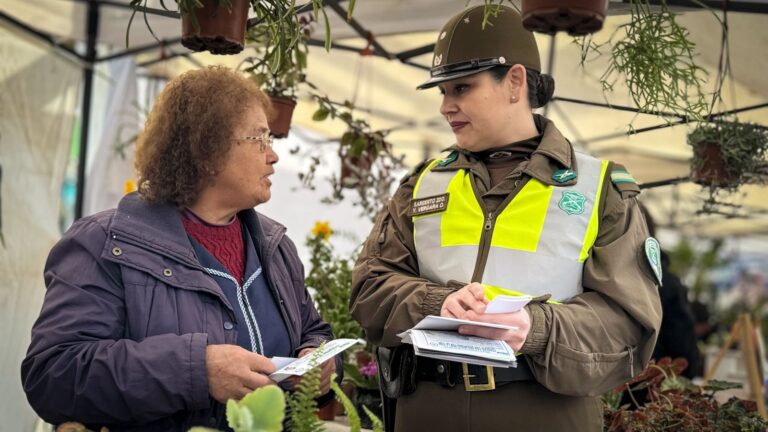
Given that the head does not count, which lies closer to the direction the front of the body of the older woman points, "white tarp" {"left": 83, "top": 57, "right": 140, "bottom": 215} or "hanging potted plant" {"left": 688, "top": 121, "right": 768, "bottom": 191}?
the hanging potted plant

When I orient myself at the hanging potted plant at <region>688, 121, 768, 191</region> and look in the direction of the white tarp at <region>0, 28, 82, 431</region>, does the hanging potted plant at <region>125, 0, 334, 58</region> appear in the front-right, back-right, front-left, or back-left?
front-left

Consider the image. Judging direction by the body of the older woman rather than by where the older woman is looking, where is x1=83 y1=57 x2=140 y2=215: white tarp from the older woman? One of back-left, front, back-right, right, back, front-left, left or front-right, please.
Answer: back-left

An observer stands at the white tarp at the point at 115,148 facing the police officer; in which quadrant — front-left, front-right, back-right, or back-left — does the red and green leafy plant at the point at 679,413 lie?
front-left

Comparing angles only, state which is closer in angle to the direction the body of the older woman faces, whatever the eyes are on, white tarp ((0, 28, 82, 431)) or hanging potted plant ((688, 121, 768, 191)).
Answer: the hanging potted plant

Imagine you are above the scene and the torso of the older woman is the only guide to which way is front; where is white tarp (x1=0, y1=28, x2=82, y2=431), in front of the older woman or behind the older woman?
behind

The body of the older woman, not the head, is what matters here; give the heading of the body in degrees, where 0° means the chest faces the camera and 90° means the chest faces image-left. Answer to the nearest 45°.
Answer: approximately 315°

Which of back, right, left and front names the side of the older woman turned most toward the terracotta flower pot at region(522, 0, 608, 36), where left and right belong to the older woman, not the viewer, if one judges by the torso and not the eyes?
front

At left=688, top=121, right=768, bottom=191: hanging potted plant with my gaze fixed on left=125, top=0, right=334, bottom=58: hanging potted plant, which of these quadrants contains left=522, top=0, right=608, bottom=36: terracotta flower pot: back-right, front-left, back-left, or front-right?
front-left

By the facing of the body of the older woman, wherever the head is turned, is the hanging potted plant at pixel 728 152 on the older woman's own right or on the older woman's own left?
on the older woman's own left

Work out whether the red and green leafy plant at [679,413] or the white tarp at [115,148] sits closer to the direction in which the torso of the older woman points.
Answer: the red and green leafy plant

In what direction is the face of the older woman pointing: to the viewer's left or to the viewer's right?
to the viewer's right

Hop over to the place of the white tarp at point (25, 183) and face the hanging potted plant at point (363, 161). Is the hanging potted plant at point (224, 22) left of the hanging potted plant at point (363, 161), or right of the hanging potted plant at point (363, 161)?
right
